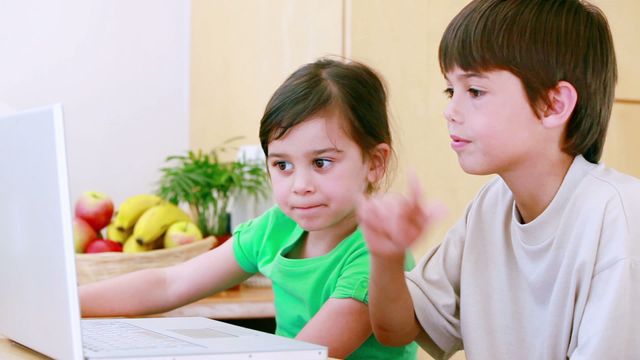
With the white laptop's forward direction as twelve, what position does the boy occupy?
The boy is roughly at 1 o'clock from the white laptop.

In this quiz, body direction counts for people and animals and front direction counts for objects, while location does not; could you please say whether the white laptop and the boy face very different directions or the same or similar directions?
very different directions

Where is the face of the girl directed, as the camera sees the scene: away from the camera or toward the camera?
toward the camera

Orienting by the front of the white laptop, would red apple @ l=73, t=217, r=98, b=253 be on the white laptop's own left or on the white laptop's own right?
on the white laptop's own left

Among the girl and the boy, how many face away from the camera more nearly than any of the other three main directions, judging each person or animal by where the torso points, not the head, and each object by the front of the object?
0

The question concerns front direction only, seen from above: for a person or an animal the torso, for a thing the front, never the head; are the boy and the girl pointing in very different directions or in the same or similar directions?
same or similar directions

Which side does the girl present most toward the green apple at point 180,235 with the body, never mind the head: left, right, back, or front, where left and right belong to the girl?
right

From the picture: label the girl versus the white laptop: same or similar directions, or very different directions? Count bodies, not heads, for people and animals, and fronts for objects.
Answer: very different directions

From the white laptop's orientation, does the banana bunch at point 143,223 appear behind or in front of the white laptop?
in front

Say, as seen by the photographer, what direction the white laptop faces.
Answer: facing away from the viewer and to the right of the viewer

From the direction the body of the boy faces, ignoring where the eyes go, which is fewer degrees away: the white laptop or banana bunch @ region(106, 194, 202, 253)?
the white laptop

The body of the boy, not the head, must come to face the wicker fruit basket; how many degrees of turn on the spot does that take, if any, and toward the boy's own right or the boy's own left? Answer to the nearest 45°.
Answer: approximately 90° to the boy's own right

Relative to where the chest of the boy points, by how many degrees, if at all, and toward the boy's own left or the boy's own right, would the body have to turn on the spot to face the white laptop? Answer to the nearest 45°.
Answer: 0° — they already face it
